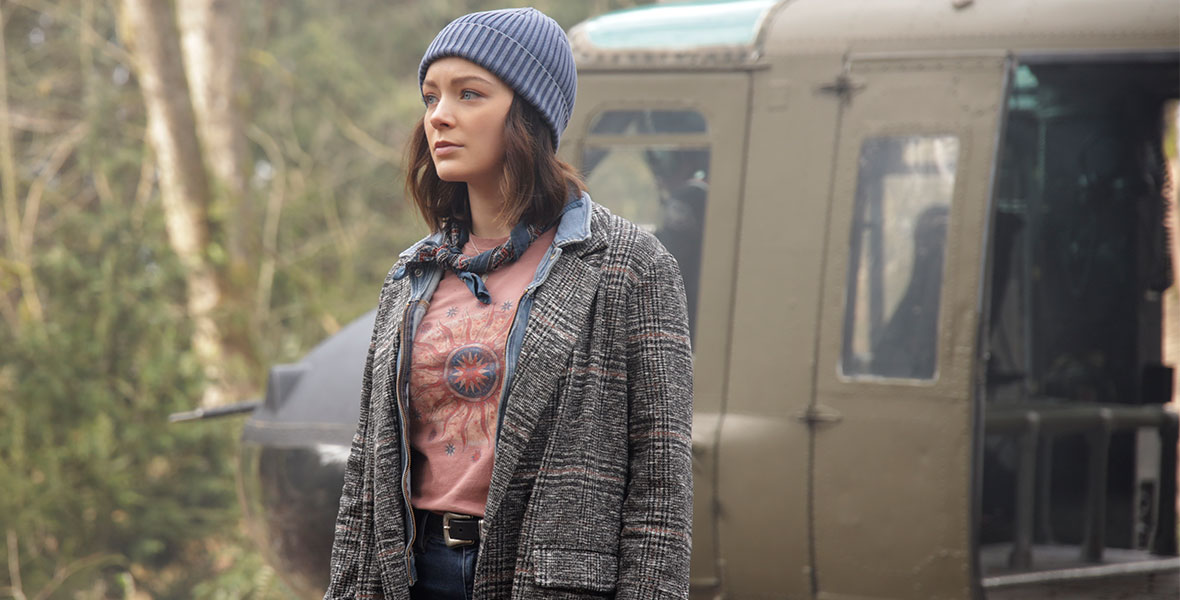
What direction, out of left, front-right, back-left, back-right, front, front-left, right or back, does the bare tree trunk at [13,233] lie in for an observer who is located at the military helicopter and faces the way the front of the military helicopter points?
front-right

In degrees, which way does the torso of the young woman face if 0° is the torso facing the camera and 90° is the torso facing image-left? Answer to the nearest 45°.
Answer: approximately 45°

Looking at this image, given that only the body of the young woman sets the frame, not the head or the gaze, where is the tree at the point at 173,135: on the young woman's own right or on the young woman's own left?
on the young woman's own right

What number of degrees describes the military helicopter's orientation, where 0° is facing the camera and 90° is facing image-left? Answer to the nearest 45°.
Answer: approximately 90°

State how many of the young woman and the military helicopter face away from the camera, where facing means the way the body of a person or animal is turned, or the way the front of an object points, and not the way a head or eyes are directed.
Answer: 0

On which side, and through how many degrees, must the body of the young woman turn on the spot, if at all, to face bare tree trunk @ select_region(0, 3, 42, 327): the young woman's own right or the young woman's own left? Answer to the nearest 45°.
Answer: approximately 90° to the young woman's own right

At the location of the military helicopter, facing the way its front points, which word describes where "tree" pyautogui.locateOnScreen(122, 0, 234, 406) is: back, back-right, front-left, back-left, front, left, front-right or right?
front-right

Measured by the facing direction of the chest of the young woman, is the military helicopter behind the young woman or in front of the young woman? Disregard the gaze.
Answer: behind

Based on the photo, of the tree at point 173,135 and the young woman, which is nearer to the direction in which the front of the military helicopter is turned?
the tree
